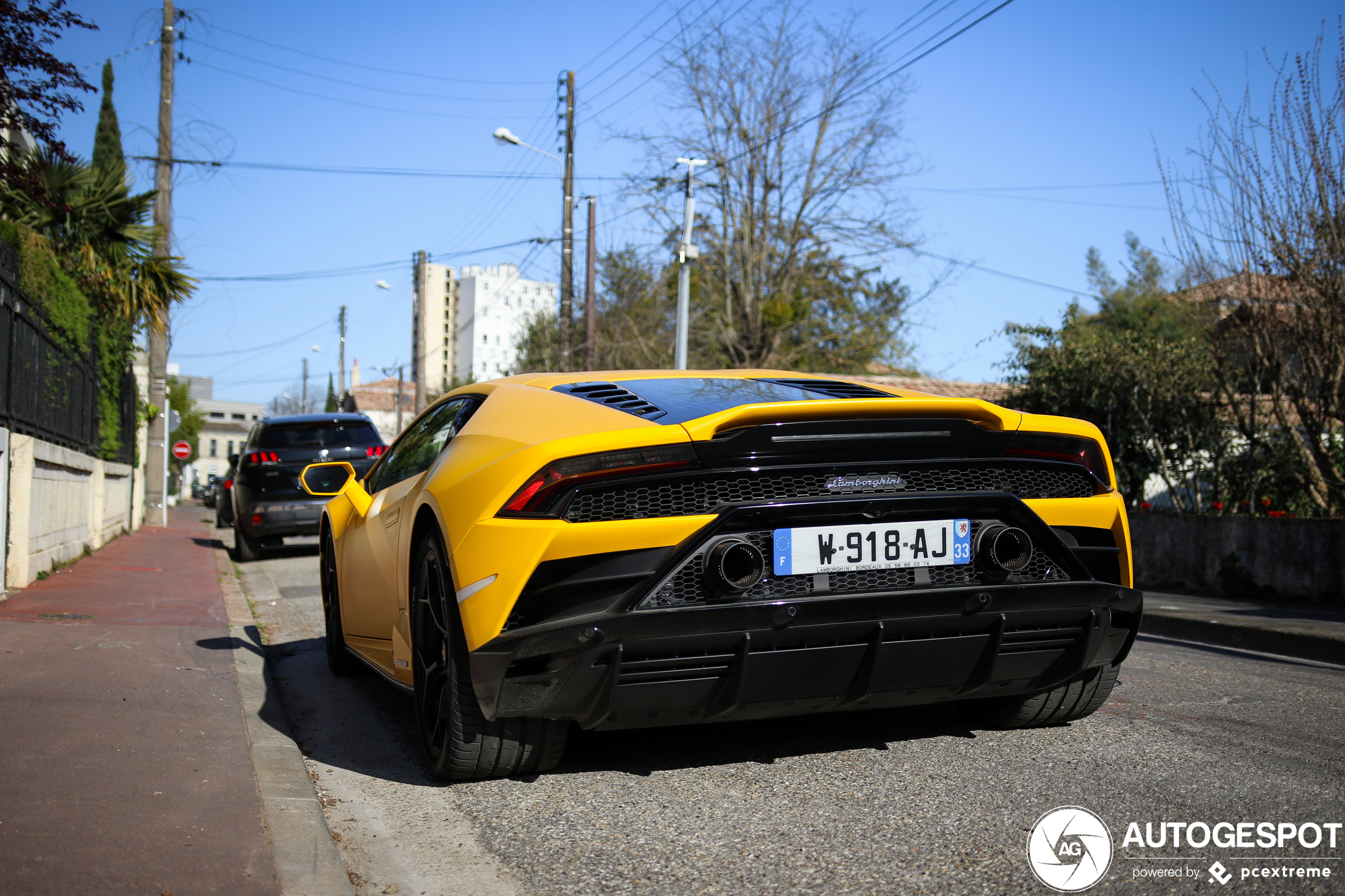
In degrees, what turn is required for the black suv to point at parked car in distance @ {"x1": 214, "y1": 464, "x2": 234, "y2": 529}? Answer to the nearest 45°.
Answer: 0° — it already faces it

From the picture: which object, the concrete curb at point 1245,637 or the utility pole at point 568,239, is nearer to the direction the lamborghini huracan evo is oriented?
the utility pole

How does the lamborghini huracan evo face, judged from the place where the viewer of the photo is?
facing away from the viewer and to the left of the viewer

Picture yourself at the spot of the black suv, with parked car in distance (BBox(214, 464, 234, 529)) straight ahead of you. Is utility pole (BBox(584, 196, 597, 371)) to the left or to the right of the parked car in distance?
right

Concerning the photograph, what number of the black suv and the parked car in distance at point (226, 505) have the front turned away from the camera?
2

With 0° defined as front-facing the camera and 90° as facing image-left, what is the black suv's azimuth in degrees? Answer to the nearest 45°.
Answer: approximately 180°

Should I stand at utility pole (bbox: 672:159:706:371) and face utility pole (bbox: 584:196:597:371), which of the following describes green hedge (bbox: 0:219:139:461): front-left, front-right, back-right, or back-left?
back-left

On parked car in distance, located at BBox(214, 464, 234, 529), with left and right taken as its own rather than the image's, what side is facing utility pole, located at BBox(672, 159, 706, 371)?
right

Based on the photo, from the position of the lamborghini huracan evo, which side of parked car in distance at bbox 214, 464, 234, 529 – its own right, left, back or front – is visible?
back

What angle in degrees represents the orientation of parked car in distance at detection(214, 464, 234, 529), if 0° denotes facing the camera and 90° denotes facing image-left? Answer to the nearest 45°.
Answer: approximately 180°

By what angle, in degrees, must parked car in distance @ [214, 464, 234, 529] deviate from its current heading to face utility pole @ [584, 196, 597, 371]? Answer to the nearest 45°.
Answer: approximately 45° to its right
